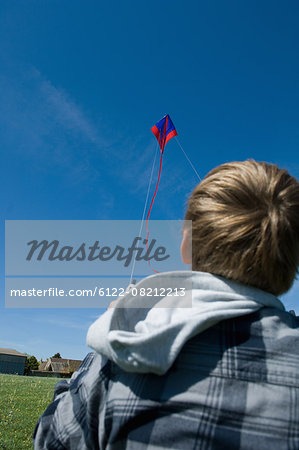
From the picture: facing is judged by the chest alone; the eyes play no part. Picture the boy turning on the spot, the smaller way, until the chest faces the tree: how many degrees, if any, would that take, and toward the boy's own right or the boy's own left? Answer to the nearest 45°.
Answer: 0° — they already face it

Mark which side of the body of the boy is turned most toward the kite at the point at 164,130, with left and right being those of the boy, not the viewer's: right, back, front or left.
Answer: front

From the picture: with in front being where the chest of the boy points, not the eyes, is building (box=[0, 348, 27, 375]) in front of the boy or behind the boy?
in front

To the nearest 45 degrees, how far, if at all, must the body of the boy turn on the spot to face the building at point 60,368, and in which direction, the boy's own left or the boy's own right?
0° — they already face it

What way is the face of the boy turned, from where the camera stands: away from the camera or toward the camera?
away from the camera

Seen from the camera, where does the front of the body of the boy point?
away from the camera
